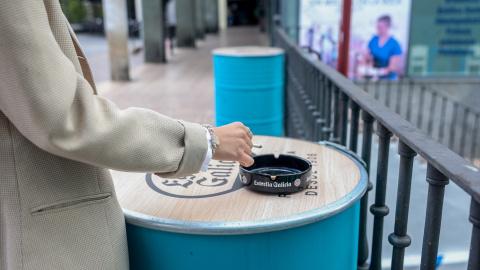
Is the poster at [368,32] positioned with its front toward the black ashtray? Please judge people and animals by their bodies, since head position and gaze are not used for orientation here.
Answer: yes

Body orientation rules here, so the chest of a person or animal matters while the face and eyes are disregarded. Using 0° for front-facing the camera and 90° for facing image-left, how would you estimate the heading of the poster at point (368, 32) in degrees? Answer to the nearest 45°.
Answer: approximately 0°

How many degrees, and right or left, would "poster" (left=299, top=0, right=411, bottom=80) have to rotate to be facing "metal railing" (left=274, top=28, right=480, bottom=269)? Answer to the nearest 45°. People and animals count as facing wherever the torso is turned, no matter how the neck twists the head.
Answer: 0° — it already faces it

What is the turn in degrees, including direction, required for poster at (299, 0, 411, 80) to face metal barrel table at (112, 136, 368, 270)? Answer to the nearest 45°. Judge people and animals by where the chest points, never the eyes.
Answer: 0° — it already faces it
